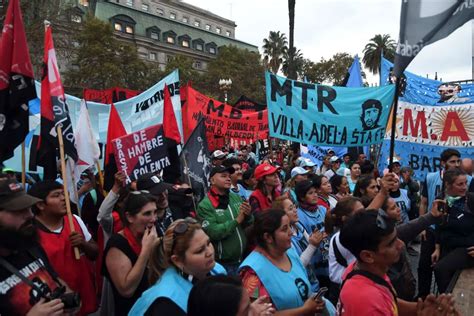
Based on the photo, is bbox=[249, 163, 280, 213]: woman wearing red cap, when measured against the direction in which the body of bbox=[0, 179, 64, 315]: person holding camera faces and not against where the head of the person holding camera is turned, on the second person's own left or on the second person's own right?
on the second person's own left

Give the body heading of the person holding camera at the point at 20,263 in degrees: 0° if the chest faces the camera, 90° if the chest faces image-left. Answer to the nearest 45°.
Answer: approximately 315°

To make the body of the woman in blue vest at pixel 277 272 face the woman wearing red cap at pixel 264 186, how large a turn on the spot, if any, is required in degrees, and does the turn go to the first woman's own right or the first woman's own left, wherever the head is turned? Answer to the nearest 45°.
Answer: approximately 135° to the first woman's own left

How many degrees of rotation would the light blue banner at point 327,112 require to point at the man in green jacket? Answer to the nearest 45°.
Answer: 0° — it already faces them

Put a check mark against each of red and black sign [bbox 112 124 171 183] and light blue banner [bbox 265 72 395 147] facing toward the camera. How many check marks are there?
2

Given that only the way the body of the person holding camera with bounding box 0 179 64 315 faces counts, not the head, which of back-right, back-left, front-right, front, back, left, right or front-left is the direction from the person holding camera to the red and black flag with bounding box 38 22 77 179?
back-left

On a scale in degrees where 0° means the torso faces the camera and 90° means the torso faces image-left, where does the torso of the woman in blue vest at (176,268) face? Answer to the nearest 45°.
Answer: approximately 315°

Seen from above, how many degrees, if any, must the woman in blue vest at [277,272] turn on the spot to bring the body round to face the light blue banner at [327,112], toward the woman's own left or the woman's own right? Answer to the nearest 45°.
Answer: approximately 135° to the woman's own left

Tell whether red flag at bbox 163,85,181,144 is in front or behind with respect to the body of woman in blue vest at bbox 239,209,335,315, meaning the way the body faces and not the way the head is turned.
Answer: behind

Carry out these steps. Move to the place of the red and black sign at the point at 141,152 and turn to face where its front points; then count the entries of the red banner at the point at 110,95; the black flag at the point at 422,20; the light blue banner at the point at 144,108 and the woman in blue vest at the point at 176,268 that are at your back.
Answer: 2
